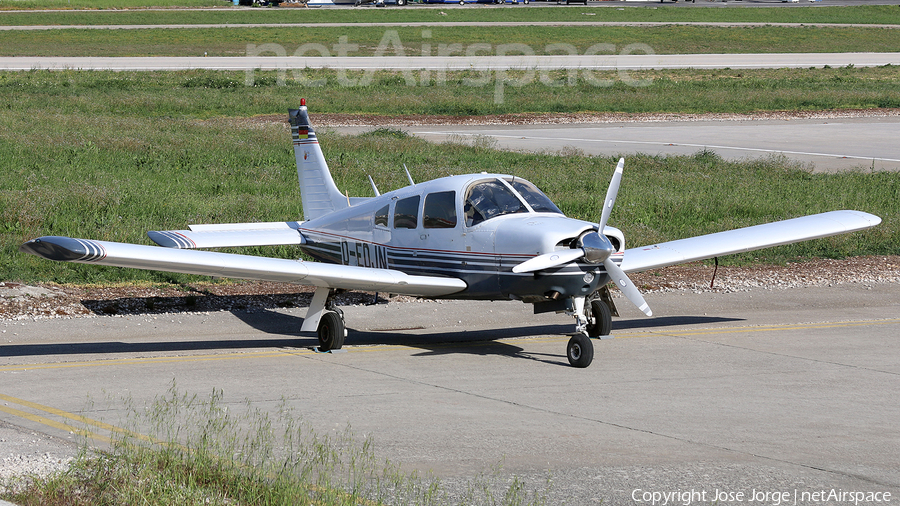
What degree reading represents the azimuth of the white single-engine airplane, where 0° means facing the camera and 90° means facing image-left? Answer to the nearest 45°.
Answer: approximately 315°
